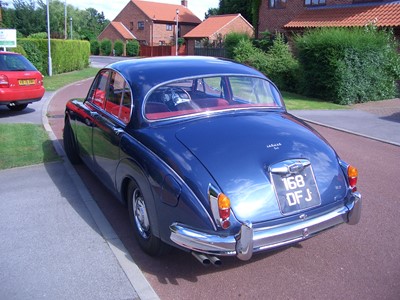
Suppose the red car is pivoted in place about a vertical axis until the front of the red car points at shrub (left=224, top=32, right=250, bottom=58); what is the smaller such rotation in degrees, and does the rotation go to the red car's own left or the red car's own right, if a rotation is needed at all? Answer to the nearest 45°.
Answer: approximately 90° to the red car's own right

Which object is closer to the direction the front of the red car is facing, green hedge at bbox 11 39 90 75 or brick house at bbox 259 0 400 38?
the green hedge

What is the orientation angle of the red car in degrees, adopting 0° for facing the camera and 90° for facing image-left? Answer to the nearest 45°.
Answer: approximately 135°

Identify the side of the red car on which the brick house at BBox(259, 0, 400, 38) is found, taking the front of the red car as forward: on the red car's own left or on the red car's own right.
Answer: on the red car's own right

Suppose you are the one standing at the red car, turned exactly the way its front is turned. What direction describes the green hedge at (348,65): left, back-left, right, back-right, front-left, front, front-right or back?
back-right

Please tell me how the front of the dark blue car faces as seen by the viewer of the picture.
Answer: facing away from the viewer and to the left of the viewer

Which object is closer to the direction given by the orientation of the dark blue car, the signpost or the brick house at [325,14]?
the signpost

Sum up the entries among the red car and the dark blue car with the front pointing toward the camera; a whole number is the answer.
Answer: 0

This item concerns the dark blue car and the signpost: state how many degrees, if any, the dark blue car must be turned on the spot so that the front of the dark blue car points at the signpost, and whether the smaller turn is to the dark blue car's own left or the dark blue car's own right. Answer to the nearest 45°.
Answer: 0° — it already faces it

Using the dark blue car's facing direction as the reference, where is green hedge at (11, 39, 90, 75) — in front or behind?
in front

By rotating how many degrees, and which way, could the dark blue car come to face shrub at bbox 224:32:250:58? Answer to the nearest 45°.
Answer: approximately 45° to its right

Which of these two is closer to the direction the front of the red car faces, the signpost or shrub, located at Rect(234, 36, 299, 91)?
the signpost

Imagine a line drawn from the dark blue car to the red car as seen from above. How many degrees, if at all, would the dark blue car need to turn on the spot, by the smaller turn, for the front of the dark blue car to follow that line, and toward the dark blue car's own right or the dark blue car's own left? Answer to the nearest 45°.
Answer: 0° — it already faces it
